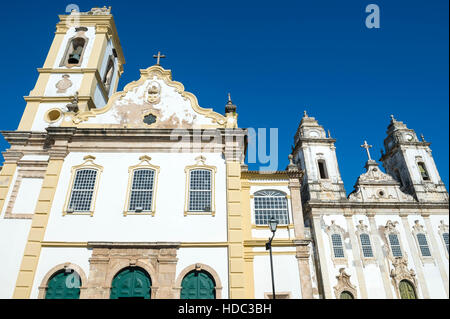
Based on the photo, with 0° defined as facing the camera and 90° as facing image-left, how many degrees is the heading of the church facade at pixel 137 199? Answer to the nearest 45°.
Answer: approximately 0°
